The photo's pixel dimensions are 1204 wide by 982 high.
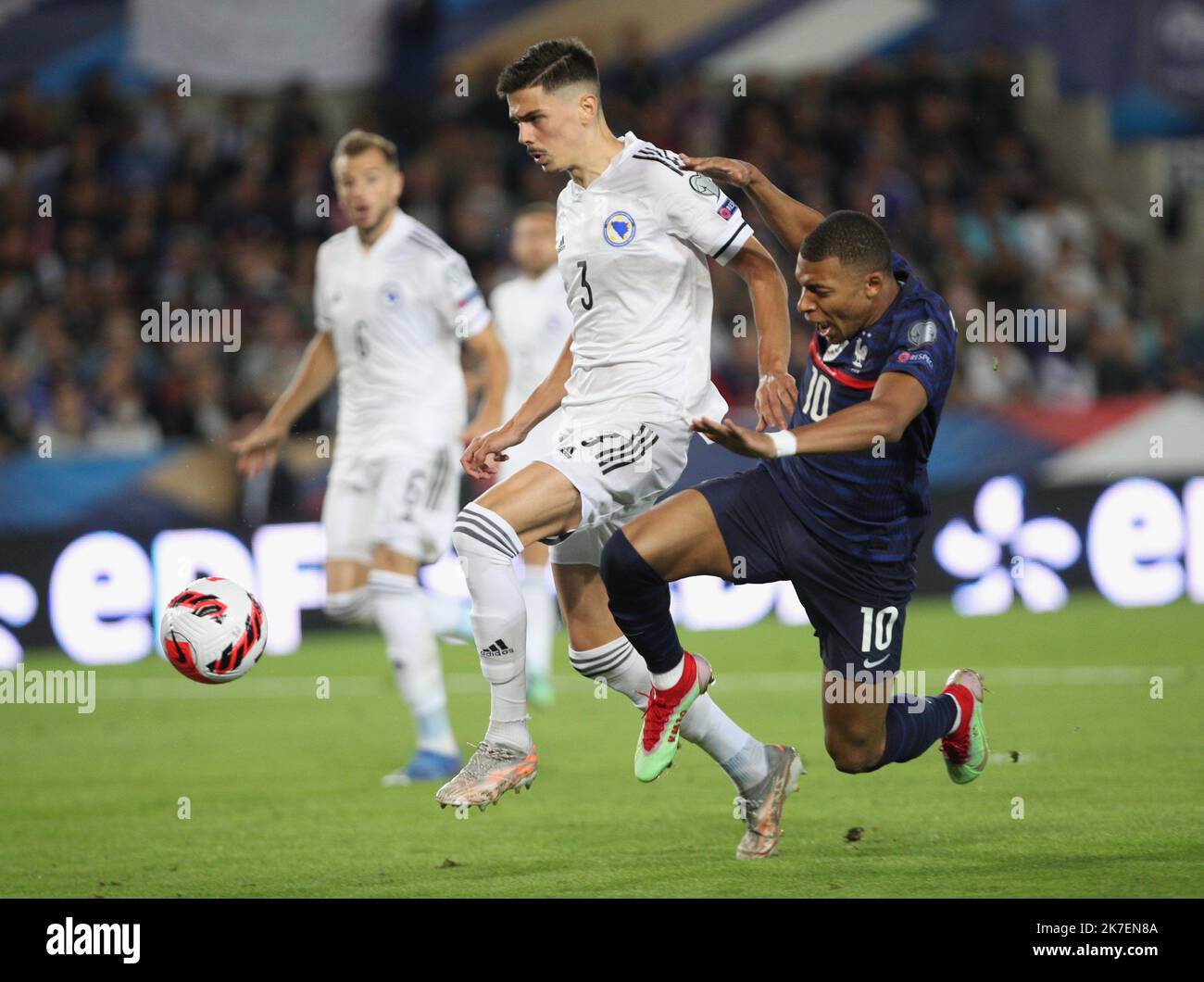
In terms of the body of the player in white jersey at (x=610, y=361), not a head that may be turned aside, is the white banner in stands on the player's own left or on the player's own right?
on the player's own right

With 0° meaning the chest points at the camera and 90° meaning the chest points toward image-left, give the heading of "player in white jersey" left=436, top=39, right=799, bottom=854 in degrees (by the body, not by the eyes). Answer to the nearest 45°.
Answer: approximately 45°

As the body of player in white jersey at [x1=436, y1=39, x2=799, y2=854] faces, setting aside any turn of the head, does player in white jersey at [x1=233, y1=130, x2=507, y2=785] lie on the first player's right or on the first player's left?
on the first player's right

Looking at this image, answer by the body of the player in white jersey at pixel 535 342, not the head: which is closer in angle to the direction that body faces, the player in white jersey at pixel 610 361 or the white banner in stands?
the player in white jersey

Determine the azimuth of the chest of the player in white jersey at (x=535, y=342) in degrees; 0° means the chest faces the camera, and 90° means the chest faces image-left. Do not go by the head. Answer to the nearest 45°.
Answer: approximately 0°

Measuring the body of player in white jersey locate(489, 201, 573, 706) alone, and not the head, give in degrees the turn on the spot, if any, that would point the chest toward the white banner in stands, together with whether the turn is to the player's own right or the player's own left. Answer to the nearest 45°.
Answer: approximately 180°

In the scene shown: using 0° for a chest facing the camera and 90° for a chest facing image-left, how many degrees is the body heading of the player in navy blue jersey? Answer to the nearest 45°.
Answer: approximately 45°

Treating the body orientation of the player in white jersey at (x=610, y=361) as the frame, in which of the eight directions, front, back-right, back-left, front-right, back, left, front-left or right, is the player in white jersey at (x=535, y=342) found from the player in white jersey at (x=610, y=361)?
back-right
